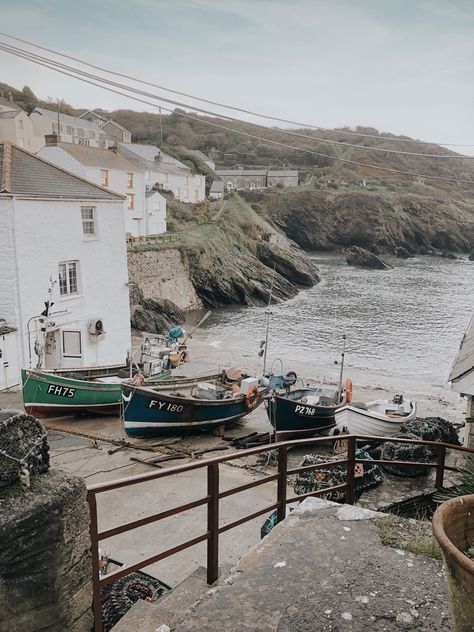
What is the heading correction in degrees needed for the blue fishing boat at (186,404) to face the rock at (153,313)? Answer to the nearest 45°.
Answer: approximately 135° to its right

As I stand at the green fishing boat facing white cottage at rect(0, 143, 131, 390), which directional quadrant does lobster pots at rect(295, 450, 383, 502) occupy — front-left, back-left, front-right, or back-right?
back-right

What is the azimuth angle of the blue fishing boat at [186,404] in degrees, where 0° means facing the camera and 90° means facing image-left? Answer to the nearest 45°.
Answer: approximately 45°

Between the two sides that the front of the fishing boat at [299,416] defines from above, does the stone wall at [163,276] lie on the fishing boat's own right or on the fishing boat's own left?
on the fishing boat's own right

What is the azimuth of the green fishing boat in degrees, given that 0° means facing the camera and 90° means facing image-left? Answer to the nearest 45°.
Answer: approximately 45°

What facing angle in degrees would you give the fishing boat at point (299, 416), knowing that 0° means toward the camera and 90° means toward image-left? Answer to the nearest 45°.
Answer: approximately 45°

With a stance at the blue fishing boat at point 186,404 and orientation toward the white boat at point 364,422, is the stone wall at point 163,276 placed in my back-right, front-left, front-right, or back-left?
back-left
